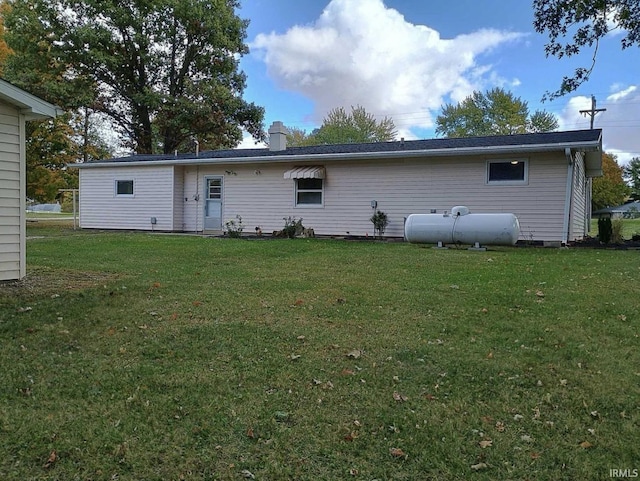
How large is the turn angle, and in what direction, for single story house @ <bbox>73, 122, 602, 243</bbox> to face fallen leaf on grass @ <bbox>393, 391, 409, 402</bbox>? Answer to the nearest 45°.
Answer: approximately 180°

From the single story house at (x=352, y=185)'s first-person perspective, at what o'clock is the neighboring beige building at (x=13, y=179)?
The neighboring beige building is roughly at 7 o'clock from the single story house.

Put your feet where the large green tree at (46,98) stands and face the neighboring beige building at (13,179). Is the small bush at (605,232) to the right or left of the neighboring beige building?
left

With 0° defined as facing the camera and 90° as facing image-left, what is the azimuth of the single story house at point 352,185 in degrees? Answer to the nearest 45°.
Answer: approximately 180°

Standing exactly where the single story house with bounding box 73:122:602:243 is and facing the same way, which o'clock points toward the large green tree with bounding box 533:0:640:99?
The large green tree is roughly at 5 o'clock from the single story house.

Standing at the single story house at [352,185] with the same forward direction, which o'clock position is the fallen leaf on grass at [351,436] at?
The fallen leaf on grass is roughly at 6 o'clock from the single story house.

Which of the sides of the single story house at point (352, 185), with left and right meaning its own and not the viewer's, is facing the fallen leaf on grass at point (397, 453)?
back

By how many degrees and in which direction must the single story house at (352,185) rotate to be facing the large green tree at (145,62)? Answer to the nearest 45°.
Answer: approximately 45° to its left

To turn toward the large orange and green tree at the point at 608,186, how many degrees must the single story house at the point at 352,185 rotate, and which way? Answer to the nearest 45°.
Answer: approximately 45° to its right

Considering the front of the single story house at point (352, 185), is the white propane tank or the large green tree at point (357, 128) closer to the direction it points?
the large green tree

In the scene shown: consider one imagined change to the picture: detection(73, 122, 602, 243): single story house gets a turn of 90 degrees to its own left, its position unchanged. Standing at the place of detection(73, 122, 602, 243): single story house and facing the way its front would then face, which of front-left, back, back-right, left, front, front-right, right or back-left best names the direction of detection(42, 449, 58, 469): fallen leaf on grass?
left

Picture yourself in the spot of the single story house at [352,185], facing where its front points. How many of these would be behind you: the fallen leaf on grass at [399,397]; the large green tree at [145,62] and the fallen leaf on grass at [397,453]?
2

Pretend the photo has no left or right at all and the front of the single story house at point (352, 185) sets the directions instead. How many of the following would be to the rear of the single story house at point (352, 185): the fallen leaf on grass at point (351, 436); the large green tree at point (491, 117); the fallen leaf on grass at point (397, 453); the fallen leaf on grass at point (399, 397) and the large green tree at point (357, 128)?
3

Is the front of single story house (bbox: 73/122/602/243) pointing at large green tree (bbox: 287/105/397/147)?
yes

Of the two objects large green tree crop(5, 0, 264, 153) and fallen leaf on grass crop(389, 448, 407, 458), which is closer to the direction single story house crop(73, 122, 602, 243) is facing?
the large green tree

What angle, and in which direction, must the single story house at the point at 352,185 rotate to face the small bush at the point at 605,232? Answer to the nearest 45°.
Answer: approximately 90° to its right
